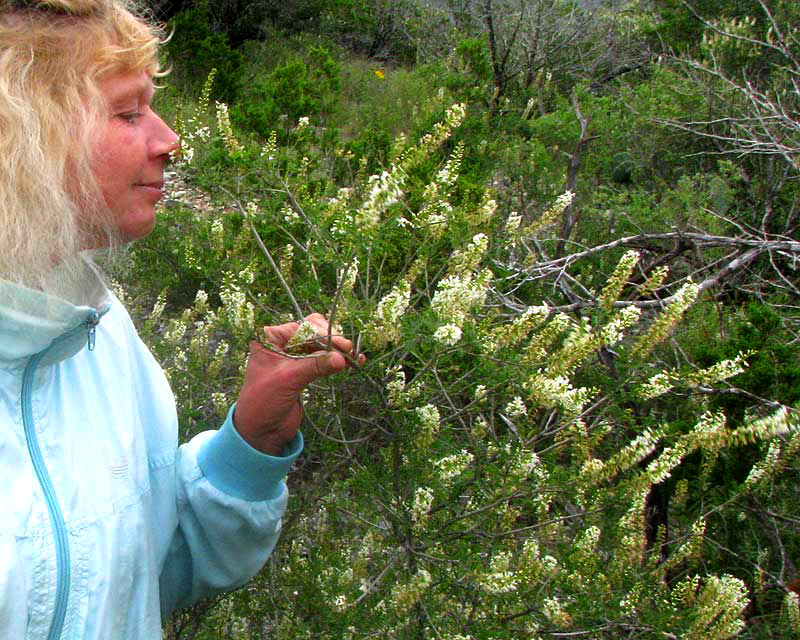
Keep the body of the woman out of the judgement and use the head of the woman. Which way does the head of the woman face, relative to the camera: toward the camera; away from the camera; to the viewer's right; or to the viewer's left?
to the viewer's right

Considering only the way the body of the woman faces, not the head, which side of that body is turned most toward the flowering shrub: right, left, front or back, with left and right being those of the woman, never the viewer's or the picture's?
left

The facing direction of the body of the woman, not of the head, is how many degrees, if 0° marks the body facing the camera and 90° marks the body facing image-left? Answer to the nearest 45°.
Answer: approximately 315°
